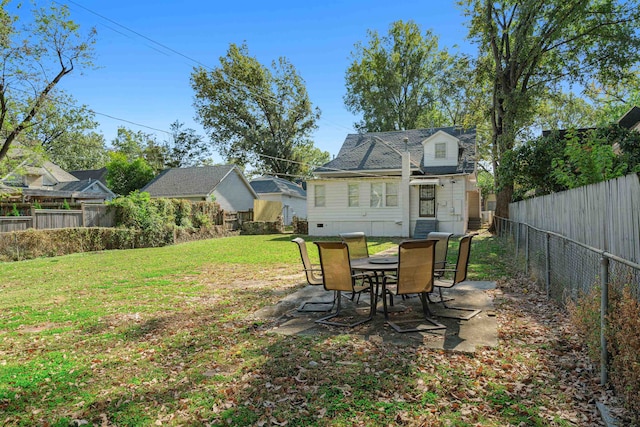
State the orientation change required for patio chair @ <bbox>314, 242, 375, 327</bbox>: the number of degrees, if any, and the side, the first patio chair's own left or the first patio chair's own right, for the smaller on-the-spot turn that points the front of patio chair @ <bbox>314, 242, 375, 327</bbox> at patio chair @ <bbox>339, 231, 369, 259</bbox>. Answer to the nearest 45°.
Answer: approximately 45° to the first patio chair's own left

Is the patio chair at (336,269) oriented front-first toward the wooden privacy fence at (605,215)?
no

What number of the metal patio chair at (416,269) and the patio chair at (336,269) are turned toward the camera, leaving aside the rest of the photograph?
0

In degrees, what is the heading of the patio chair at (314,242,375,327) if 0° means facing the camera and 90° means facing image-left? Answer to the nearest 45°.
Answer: approximately 225°

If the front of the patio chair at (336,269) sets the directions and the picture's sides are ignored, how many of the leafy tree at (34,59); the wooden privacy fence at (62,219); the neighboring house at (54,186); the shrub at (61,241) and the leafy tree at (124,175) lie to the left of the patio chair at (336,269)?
5

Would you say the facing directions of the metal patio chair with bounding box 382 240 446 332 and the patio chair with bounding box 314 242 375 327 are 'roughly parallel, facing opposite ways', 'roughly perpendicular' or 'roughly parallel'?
roughly perpendicular

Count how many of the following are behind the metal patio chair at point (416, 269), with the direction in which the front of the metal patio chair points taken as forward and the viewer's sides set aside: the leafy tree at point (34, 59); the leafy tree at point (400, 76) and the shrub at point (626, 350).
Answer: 1

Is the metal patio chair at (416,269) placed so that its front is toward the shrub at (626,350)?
no

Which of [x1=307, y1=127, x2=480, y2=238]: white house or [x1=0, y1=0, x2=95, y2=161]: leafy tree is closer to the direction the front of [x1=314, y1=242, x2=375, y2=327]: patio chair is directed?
the white house

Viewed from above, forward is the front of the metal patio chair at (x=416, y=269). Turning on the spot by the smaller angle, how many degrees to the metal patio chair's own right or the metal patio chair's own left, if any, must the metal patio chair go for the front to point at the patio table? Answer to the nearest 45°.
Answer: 0° — it already faces it

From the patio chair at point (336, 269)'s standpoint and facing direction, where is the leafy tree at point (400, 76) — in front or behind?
in front

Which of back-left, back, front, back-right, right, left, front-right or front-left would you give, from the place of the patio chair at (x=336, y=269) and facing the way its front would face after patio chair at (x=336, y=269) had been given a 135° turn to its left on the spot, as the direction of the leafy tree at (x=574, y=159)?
back-right

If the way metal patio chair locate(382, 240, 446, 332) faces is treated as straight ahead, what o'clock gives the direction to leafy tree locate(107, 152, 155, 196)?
The leafy tree is roughly at 12 o'clock from the metal patio chair.

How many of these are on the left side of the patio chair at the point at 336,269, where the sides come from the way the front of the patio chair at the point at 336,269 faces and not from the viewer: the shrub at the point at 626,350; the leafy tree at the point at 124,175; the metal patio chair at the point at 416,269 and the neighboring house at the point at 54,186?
2

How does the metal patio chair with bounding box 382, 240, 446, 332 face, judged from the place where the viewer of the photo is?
facing away from the viewer and to the left of the viewer

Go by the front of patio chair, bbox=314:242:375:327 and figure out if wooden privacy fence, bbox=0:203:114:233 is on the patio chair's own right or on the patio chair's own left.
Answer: on the patio chair's own left

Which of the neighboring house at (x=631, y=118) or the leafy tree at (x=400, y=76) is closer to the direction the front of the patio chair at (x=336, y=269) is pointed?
the neighboring house

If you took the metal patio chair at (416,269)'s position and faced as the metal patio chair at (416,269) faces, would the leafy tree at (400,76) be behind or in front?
in front

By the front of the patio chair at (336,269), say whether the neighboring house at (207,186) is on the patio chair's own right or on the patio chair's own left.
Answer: on the patio chair's own left

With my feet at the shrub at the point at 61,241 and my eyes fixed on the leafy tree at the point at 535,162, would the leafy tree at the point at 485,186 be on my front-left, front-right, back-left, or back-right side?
front-left

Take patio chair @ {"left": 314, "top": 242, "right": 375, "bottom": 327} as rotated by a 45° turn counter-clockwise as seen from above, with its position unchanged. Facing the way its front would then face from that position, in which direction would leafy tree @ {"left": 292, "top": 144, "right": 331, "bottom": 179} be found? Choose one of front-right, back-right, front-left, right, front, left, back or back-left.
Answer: front
